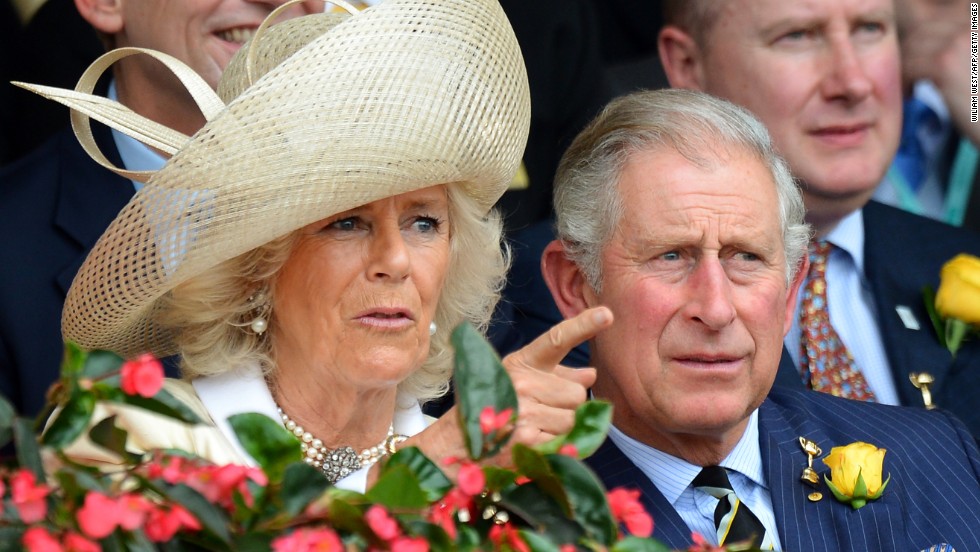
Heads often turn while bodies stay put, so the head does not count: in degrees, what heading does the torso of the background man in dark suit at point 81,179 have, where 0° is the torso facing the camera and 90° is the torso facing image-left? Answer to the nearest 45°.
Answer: approximately 315°

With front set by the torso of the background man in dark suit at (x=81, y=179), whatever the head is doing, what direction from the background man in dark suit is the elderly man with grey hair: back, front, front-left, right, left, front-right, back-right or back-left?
front

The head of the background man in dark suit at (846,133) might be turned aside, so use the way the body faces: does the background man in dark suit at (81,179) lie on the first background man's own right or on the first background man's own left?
on the first background man's own right

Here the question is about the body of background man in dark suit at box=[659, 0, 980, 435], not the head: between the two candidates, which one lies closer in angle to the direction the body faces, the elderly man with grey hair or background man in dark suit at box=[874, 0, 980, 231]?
the elderly man with grey hair

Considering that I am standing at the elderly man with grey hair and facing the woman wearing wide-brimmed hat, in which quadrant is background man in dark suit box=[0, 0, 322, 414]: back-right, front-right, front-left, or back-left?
front-right

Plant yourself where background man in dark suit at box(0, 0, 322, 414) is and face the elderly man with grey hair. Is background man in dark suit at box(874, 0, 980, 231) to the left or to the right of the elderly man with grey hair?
left

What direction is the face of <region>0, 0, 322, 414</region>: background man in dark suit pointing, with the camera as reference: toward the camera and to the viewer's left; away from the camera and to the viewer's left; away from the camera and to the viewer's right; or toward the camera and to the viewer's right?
toward the camera and to the viewer's right

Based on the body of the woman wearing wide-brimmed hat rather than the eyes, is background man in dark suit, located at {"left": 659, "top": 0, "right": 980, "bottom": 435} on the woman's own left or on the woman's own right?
on the woman's own left

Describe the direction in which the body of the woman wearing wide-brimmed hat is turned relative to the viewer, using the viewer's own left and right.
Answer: facing the viewer and to the right of the viewer

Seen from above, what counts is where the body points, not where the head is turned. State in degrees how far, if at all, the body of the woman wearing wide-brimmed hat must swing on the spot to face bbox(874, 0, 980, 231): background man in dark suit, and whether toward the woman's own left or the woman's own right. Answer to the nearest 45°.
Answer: approximately 90° to the woman's own left

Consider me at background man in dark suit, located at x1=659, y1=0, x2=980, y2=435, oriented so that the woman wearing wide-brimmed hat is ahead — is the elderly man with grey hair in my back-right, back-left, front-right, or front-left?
front-left

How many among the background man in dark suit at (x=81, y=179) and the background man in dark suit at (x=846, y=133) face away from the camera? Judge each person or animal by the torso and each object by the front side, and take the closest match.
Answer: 0

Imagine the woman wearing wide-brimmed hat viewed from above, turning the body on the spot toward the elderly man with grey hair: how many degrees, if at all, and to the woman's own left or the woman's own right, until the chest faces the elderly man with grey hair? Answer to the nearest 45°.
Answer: approximately 45° to the woman's own left

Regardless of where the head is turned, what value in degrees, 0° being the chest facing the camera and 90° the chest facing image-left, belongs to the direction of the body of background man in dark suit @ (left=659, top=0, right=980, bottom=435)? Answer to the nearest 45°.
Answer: approximately 315°

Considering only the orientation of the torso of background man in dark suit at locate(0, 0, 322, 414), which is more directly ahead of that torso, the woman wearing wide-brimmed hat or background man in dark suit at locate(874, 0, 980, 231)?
the woman wearing wide-brimmed hat
